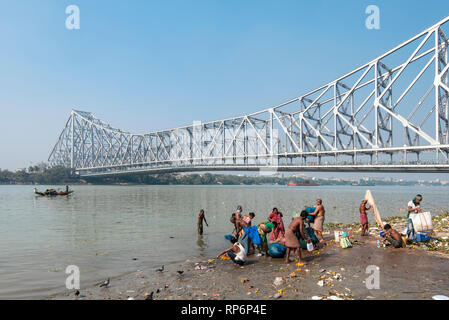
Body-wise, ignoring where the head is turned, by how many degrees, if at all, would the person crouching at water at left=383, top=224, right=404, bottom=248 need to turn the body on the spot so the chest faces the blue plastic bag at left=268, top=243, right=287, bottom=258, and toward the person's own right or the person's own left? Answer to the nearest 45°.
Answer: approximately 45° to the person's own left

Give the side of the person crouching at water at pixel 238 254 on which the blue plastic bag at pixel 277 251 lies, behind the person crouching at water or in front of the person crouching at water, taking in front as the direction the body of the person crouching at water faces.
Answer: behind

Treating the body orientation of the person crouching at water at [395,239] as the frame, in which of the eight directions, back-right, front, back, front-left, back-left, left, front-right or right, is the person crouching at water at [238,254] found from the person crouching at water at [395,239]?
front-left

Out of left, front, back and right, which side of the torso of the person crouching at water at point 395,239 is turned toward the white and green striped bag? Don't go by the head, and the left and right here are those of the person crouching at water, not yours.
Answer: front

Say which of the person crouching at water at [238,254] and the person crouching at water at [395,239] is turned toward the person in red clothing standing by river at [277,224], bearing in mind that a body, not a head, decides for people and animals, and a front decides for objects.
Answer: the person crouching at water at [395,239]

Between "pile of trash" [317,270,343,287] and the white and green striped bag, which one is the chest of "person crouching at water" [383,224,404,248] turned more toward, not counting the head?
the white and green striped bag

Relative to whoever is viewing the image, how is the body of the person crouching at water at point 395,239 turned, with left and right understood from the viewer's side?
facing to the left of the viewer

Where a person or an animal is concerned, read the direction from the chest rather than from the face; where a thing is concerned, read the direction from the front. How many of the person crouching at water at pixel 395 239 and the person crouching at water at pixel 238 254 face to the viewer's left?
2

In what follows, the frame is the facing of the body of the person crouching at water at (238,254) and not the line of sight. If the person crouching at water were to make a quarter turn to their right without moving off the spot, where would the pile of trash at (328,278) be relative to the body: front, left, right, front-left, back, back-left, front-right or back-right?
back-right

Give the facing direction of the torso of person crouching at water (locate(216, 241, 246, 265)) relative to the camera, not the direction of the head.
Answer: to the viewer's left

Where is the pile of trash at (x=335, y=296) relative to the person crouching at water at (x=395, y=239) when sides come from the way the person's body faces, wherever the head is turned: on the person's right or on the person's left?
on the person's left

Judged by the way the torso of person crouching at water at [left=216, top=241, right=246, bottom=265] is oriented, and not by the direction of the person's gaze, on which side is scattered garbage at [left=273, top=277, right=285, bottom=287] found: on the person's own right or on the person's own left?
on the person's own left

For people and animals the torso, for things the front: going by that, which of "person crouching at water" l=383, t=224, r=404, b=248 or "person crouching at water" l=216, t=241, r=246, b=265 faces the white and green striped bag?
"person crouching at water" l=383, t=224, r=404, b=248
